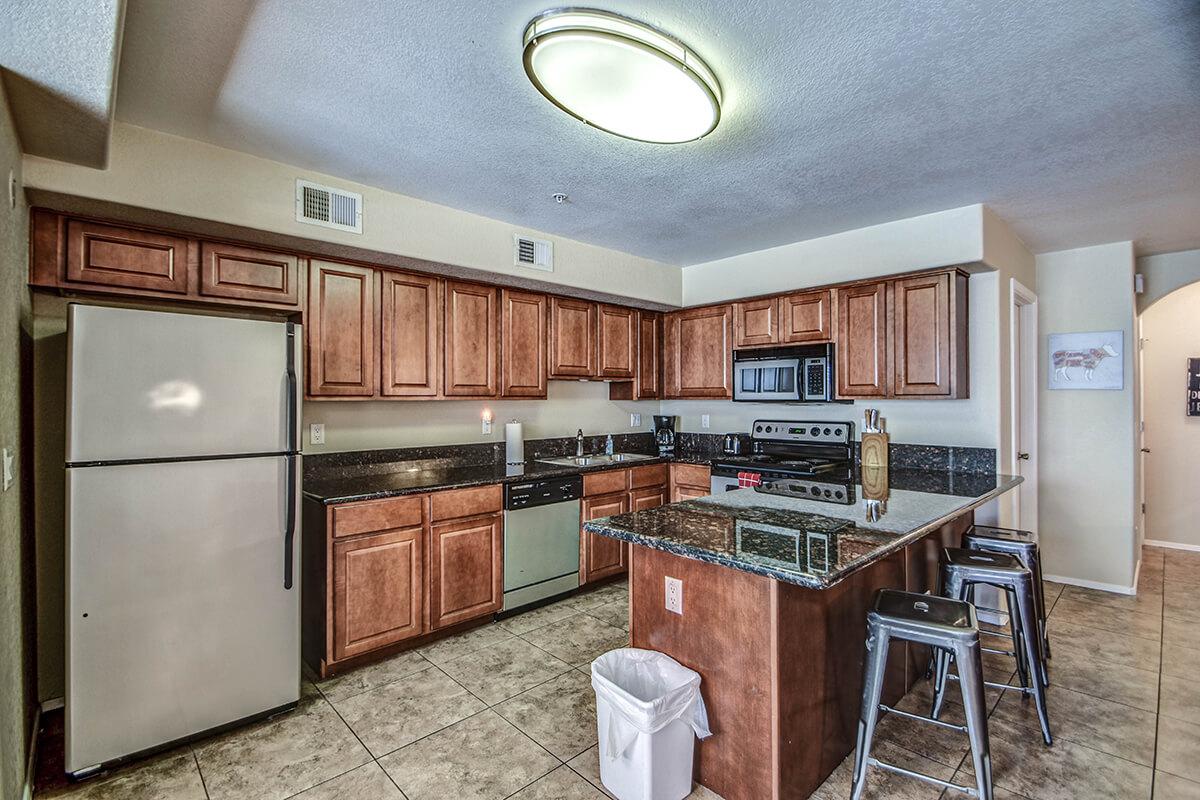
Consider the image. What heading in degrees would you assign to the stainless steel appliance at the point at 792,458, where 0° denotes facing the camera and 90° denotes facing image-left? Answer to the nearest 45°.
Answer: approximately 45°

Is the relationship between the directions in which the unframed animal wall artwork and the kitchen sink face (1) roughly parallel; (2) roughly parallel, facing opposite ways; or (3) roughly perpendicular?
roughly perpendicular

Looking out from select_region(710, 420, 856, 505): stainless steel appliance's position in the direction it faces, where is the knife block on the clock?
The knife block is roughly at 8 o'clock from the stainless steel appliance.

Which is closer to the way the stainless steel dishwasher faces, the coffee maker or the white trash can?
the white trash can

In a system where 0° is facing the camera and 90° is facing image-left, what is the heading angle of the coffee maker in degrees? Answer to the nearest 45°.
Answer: approximately 0°
